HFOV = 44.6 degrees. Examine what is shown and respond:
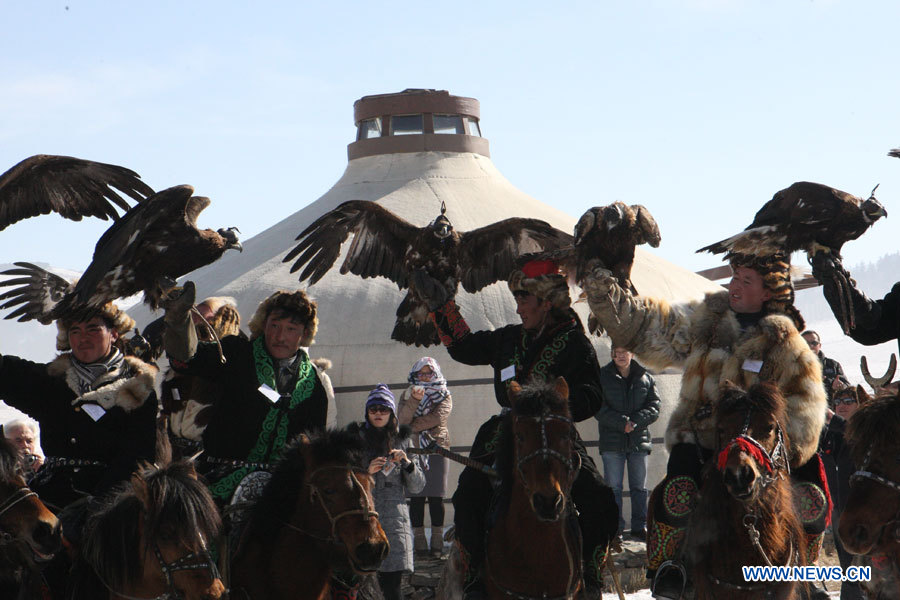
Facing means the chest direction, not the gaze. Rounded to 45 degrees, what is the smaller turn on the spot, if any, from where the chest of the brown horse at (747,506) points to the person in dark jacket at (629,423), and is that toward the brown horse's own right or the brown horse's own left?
approximately 180°

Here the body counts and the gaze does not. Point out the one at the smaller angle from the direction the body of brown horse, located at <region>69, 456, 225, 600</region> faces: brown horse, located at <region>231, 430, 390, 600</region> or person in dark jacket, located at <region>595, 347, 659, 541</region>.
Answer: the brown horse

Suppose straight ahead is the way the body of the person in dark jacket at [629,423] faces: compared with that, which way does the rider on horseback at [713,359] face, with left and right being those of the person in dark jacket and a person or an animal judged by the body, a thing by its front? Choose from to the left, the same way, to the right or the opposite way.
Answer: the same way

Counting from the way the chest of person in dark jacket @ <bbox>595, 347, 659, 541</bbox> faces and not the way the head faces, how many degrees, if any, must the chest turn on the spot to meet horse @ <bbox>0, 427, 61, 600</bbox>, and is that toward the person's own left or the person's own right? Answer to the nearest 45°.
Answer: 0° — they already face it

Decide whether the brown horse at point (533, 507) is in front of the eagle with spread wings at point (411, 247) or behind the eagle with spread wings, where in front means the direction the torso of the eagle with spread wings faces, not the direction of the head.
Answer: in front

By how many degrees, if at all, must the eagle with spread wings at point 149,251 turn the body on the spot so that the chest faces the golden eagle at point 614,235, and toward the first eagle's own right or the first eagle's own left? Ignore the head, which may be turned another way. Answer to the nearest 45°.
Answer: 0° — it already faces it

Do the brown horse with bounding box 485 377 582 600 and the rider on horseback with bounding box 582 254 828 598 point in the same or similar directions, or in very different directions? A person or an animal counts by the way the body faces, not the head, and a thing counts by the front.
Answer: same or similar directions

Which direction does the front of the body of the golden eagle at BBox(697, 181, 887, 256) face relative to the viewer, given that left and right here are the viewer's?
facing to the right of the viewer

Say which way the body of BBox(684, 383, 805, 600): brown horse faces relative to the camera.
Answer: toward the camera

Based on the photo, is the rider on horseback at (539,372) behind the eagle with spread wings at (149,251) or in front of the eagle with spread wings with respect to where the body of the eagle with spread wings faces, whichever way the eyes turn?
in front

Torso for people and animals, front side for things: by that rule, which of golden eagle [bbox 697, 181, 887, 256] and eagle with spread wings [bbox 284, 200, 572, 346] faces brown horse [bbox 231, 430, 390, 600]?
the eagle with spread wings

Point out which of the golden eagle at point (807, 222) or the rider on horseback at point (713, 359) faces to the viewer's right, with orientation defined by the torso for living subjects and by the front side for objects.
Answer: the golden eagle

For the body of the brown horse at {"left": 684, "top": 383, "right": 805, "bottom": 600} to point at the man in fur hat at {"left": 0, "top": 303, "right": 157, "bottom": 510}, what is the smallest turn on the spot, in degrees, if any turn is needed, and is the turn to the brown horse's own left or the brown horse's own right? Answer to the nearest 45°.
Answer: approximately 90° to the brown horse's own right

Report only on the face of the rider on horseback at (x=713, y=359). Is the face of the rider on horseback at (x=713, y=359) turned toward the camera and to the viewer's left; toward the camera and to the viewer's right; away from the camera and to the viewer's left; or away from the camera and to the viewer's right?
toward the camera and to the viewer's left

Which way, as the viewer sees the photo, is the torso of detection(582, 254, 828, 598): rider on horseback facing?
toward the camera
